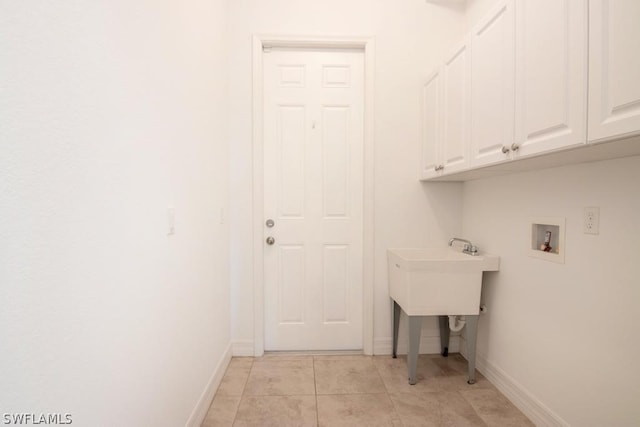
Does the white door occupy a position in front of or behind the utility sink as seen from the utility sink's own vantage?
in front

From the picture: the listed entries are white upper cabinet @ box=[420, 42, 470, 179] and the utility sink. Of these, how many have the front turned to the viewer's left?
2

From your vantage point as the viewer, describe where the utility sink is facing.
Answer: facing to the left of the viewer

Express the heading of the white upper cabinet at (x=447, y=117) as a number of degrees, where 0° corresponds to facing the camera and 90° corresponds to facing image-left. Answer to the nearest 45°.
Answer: approximately 90°

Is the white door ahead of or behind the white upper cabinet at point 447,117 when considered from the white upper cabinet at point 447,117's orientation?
ahead
